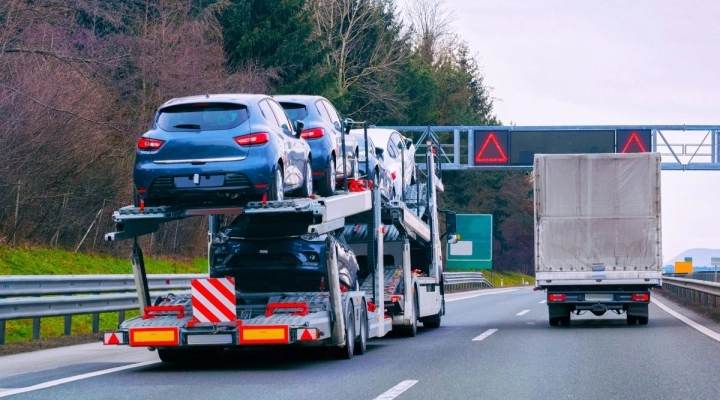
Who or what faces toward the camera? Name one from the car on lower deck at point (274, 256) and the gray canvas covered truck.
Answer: the car on lower deck

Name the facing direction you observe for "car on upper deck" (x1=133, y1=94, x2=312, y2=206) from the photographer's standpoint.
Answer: facing away from the viewer

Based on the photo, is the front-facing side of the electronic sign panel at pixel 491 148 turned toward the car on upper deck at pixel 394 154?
yes

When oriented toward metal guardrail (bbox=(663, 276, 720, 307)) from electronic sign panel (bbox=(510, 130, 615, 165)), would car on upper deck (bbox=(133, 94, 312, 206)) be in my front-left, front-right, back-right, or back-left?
front-right

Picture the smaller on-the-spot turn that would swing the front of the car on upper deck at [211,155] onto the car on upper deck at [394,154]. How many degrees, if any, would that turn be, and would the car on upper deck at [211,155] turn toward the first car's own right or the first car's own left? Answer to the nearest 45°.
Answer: approximately 45° to the first car's own right

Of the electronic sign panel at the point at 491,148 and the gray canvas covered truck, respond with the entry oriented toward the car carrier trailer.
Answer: the electronic sign panel

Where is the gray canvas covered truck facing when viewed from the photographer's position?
facing away from the viewer

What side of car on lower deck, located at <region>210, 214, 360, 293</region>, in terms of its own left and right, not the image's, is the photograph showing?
front

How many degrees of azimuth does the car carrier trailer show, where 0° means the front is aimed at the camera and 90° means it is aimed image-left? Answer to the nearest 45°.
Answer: approximately 225°

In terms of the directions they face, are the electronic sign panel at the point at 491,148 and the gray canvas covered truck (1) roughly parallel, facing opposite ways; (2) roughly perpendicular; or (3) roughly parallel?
roughly parallel, facing opposite ways

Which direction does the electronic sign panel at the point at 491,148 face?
toward the camera

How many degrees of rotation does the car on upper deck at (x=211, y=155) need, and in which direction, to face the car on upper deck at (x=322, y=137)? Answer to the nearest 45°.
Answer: approximately 45° to its right

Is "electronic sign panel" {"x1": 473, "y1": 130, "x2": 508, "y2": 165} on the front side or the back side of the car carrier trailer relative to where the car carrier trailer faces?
on the front side

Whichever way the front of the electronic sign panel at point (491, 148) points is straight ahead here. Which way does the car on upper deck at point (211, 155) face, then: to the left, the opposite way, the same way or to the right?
the opposite way
